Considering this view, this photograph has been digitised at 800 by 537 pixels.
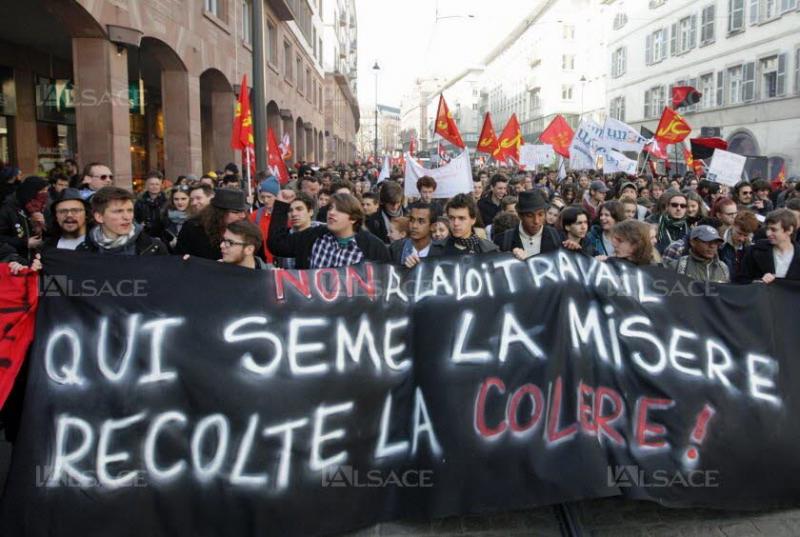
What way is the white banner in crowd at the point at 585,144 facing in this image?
toward the camera

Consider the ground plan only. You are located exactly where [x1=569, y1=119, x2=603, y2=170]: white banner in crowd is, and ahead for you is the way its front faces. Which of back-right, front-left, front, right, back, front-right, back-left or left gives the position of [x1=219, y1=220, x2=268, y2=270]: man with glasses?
front

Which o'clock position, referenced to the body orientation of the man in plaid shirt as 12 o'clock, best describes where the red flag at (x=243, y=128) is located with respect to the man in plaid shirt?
The red flag is roughly at 4 o'clock from the man in plaid shirt.

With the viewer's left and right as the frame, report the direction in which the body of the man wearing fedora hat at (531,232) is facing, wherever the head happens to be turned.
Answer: facing the viewer

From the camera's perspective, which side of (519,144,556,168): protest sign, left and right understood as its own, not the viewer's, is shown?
front

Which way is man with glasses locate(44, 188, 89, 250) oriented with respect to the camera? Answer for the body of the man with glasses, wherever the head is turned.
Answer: toward the camera

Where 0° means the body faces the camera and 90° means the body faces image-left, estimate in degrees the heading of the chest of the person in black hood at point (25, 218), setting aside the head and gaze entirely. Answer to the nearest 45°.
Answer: approximately 315°

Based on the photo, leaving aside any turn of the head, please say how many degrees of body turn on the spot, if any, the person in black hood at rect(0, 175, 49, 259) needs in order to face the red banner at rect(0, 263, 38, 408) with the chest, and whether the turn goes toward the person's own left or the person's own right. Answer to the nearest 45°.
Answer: approximately 45° to the person's own right

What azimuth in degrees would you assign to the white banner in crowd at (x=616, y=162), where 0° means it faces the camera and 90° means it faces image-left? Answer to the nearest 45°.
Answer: approximately 0°

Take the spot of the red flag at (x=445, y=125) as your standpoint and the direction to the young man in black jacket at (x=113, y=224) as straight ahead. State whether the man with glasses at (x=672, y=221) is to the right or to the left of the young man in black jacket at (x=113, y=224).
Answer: left

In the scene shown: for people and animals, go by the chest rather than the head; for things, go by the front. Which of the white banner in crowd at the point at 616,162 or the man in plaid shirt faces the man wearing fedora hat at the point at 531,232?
the white banner in crowd

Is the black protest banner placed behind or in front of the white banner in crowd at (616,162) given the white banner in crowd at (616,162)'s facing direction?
in front

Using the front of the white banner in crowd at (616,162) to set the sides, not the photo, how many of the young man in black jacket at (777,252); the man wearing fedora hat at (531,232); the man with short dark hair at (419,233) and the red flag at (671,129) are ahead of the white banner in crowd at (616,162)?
3

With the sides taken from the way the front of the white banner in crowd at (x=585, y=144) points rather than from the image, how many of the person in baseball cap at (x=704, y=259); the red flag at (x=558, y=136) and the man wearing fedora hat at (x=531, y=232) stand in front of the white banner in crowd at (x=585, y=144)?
2
